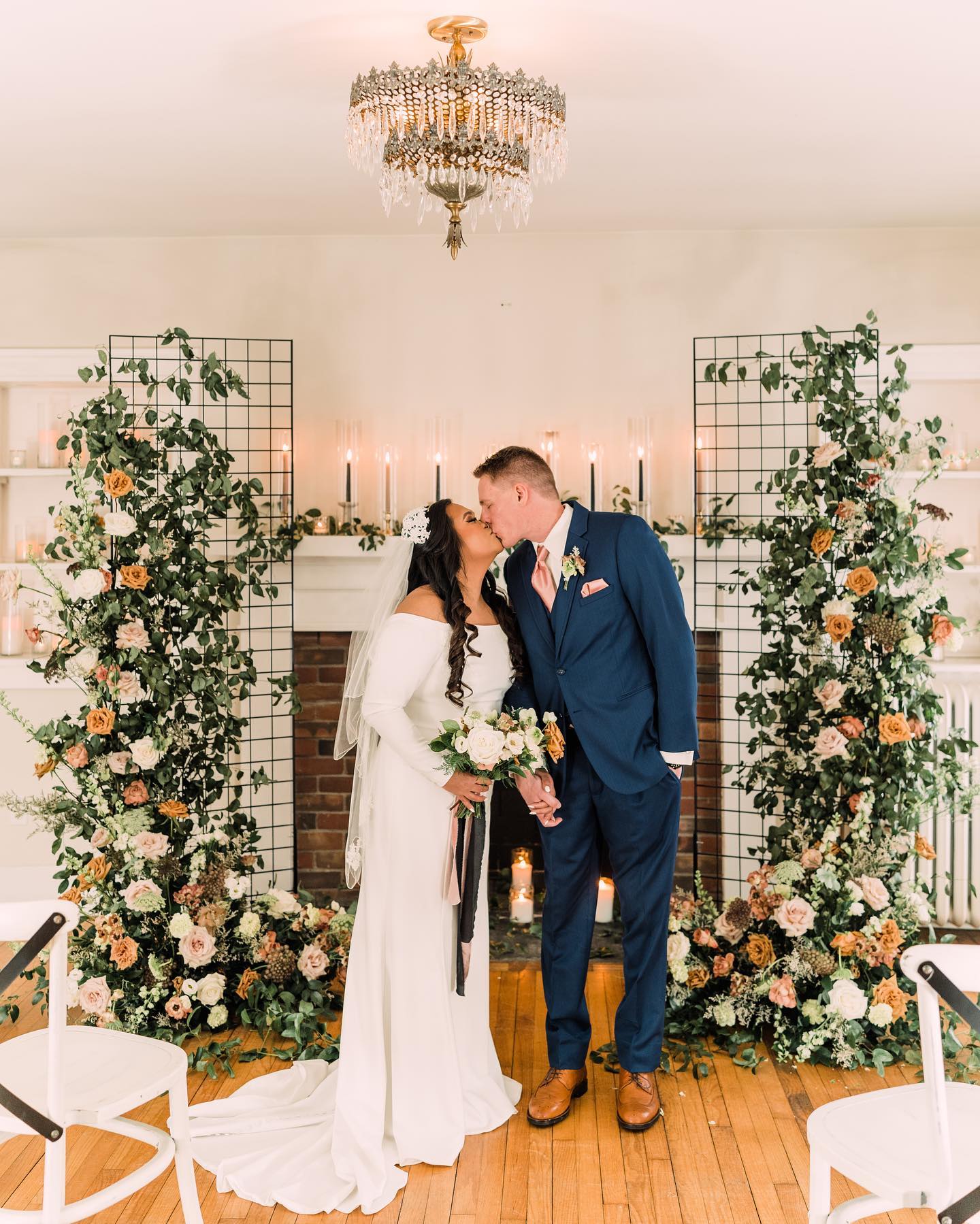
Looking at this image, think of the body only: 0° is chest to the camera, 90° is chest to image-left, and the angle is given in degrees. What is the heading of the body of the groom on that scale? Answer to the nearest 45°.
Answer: approximately 45°

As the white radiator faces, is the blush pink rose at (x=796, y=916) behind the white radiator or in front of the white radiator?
in front

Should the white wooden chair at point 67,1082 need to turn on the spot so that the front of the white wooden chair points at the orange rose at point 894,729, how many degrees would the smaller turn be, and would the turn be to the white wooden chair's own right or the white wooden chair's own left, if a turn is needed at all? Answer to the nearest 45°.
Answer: approximately 45° to the white wooden chair's own right

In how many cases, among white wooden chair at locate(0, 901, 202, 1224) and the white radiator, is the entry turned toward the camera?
1

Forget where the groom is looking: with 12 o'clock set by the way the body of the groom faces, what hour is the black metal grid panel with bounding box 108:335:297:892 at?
The black metal grid panel is roughly at 3 o'clock from the groom.

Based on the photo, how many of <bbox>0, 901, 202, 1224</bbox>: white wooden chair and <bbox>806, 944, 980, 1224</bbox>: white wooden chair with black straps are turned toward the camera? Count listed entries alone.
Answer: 0

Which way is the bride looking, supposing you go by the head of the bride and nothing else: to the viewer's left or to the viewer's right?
to the viewer's right

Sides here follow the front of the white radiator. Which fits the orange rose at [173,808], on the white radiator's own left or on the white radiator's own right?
on the white radiator's own right

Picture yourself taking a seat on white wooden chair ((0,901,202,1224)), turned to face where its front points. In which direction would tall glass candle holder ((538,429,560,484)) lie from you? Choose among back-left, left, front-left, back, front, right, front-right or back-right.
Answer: front

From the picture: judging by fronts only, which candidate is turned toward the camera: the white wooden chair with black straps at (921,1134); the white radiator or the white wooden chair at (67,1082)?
the white radiator

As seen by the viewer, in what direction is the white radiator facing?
toward the camera

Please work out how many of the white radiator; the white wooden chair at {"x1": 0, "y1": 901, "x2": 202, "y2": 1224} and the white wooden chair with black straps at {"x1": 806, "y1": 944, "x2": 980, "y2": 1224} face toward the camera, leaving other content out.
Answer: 1

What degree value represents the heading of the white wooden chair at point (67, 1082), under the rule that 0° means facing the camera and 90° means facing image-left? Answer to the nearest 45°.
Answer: approximately 225°

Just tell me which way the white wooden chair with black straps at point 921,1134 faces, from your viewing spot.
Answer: facing away from the viewer and to the left of the viewer

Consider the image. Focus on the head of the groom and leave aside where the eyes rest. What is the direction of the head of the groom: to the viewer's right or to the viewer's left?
to the viewer's left
